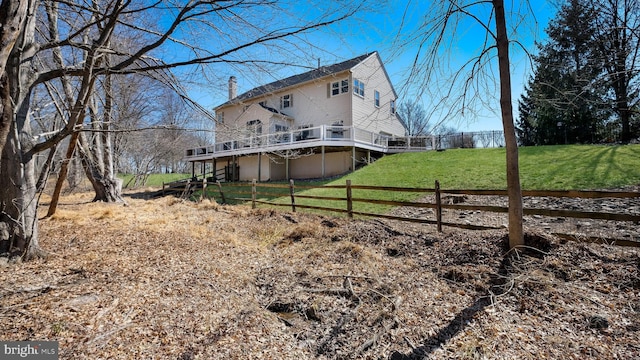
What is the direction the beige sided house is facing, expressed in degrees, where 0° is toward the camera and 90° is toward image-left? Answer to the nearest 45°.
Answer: approximately 225°

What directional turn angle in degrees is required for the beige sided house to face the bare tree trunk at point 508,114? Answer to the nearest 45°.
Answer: approximately 135° to its right
